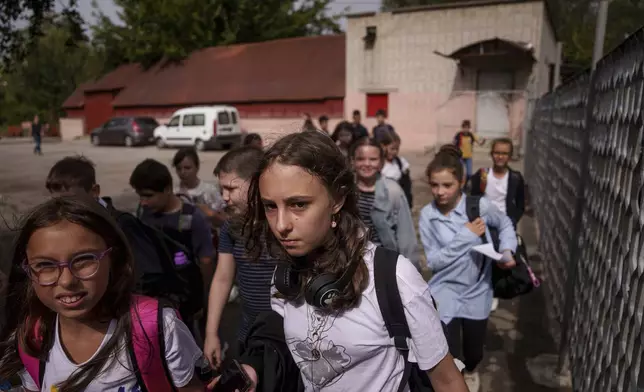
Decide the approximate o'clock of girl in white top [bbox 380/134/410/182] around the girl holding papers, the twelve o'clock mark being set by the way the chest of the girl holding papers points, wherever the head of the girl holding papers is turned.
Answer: The girl in white top is roughly at 4 o'clock from the girl holding papers.

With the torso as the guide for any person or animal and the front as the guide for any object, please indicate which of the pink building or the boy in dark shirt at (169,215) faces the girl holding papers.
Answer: the pink building

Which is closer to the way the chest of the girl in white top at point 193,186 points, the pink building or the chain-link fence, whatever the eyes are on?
the chain-link fence

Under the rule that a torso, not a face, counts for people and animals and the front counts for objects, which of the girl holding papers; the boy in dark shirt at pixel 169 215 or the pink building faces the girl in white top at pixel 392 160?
the pink building

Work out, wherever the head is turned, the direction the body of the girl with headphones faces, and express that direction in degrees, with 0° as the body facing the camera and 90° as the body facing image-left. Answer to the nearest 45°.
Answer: approximately 45°

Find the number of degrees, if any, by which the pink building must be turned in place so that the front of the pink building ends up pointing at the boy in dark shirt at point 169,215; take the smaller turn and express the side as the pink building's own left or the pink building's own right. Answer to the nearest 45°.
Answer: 0° — it already faces them

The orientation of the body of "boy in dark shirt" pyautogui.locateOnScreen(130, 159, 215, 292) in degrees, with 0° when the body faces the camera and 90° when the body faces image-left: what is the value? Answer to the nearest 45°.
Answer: approximately 45°

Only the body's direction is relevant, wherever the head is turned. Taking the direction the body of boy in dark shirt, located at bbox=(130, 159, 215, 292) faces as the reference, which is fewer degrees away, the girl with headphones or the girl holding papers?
the girl with headphones
